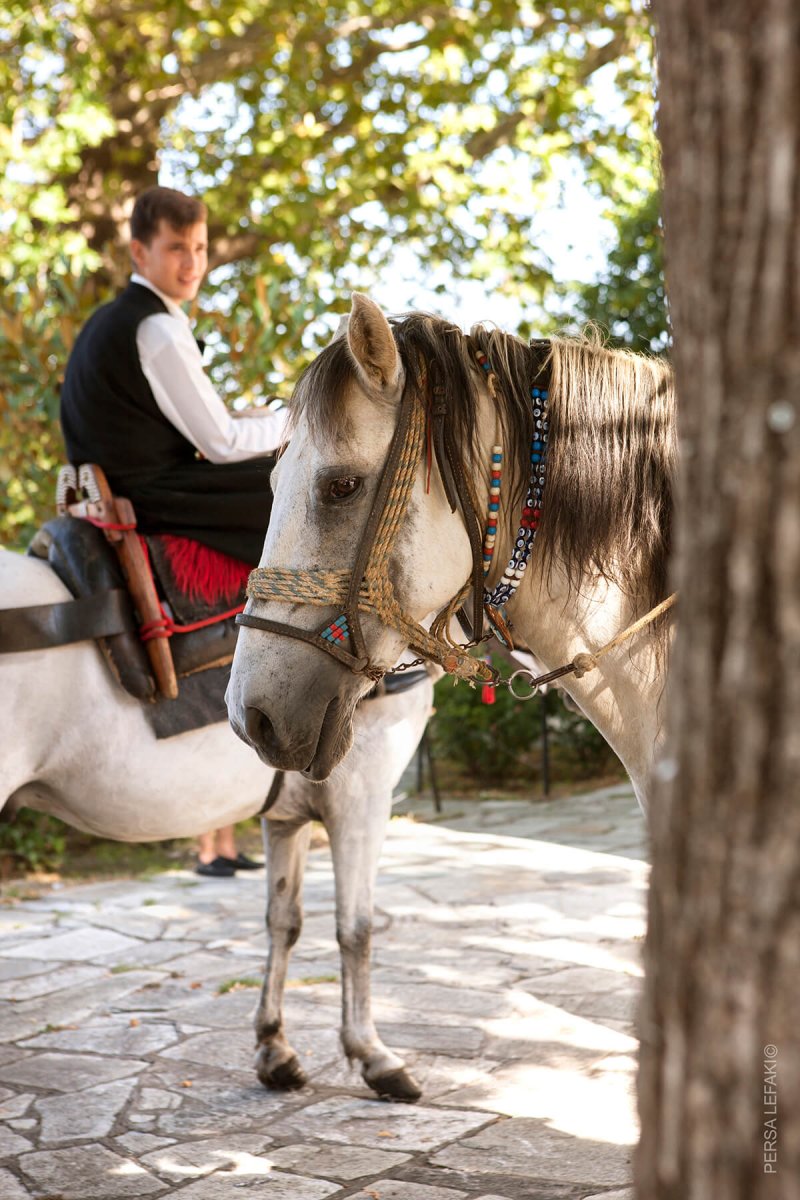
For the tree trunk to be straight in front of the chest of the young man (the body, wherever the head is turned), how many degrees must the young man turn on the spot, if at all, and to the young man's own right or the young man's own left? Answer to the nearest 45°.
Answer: approximately 90° to the young man's own right

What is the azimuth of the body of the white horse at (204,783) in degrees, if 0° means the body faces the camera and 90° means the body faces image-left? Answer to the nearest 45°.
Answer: approximately 270°

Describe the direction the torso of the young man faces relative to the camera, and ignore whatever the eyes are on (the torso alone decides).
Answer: to the viewer's right
